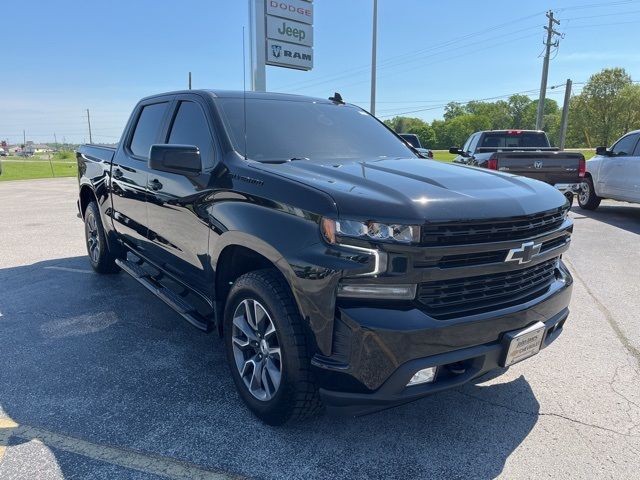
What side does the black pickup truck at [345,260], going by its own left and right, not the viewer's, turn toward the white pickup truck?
left

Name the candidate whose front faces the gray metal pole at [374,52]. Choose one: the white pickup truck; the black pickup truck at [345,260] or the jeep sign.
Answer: the white pickup truck

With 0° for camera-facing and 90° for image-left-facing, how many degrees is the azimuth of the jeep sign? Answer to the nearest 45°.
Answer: approximately 315°

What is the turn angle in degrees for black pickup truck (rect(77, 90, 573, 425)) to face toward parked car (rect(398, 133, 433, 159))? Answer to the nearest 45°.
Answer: approximately 135° to its left

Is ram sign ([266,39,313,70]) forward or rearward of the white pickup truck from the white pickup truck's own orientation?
forward

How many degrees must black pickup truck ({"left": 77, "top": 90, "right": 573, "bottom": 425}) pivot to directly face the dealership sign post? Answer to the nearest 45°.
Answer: approximately 135° to its left

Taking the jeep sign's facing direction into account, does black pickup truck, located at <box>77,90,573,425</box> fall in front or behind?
in front

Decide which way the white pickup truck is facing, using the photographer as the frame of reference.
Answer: facing away from the viewer and to the left of the viewer

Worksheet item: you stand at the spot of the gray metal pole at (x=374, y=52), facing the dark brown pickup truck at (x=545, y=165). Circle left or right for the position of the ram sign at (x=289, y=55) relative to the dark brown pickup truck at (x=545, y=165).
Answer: right

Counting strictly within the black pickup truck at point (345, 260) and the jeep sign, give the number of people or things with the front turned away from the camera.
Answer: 0

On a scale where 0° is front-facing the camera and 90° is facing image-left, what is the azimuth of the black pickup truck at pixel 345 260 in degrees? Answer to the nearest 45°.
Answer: approximately 315°
